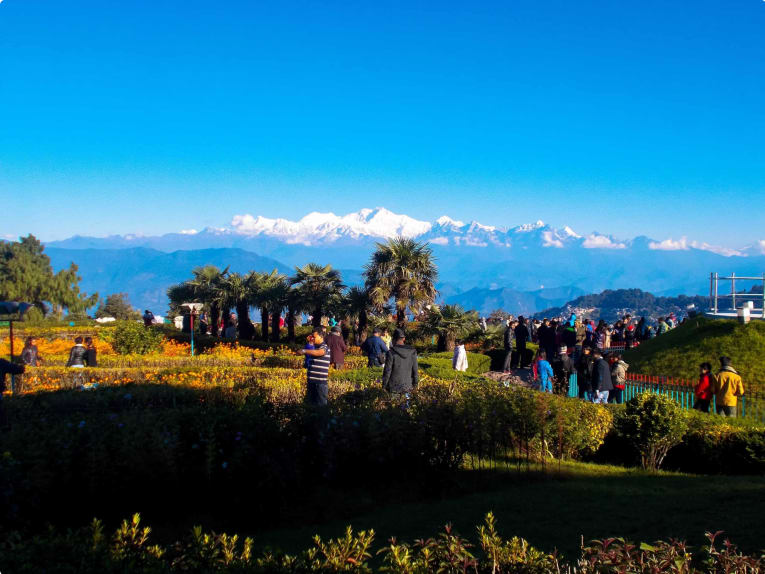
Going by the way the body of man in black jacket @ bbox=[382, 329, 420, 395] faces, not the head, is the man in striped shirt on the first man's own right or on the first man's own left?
on the first man's own left

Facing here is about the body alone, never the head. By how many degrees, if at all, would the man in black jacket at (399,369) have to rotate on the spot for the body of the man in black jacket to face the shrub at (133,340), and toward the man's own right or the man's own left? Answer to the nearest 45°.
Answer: approximately 45° to the man's own left

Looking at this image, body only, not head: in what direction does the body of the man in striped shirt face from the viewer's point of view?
to the viewer's left

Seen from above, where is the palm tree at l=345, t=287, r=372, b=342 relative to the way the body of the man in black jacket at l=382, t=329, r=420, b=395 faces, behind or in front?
in front

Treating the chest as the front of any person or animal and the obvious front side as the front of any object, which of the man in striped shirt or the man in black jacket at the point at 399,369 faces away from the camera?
the man in black jacket

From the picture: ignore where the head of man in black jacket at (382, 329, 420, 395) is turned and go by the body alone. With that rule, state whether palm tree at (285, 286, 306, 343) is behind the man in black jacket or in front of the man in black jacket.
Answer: in front

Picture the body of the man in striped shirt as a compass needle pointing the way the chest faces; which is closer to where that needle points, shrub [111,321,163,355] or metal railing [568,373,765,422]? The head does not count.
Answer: the shrub

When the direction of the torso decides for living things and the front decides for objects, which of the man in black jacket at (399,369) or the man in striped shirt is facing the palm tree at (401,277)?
the man in black jacket

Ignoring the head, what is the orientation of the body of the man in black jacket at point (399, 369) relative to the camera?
away from the camera

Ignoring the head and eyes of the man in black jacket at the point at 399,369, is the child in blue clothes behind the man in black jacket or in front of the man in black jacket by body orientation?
in front
